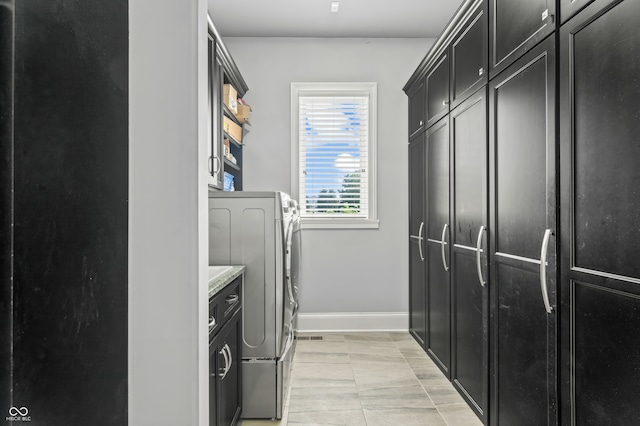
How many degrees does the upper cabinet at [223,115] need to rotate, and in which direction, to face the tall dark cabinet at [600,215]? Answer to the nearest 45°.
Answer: approximately 45° to its right

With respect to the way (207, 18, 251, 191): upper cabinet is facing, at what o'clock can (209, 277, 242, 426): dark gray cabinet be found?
The dark gray cabinet is roughly at 3 o'clock from the upper cabinet.

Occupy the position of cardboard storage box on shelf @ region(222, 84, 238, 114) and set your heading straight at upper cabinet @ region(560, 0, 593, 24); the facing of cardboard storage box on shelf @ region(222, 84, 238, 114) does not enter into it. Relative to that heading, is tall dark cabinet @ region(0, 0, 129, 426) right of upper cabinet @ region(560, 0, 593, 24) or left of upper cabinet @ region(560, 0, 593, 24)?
right

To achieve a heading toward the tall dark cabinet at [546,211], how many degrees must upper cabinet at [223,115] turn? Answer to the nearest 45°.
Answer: approximately 45° to its right

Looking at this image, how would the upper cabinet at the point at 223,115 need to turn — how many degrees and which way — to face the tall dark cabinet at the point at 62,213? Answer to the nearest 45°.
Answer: approximately 90° to its right

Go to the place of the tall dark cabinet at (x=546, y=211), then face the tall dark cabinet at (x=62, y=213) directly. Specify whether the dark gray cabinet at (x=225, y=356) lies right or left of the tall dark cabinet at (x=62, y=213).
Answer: right

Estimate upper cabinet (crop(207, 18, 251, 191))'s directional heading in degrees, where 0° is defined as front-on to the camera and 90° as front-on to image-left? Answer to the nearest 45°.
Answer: approximately 270°
